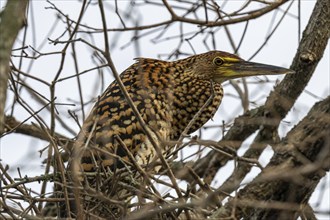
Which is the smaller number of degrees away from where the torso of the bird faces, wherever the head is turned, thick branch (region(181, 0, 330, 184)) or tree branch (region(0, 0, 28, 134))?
the thick branch

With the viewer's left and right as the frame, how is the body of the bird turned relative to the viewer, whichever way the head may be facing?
facing to the right of the viewer

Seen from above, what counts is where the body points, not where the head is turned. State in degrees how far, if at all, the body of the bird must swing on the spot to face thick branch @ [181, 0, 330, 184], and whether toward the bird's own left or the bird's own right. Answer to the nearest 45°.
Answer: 0° — it already faces it
